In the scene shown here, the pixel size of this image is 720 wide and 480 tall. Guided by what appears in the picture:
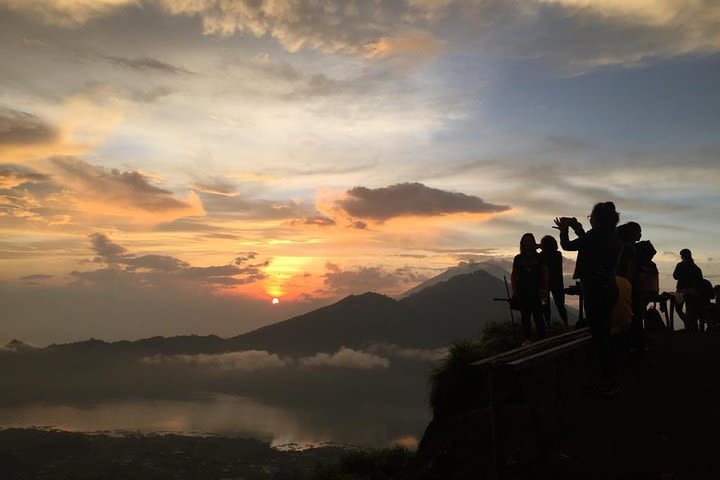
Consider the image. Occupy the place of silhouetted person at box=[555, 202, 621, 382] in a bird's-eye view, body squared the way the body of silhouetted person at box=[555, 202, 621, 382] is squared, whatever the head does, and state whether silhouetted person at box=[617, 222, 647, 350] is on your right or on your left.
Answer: on your right

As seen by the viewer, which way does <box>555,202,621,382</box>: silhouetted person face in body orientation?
to the viewer's left

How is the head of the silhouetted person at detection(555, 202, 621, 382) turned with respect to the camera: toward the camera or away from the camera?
away from the camera

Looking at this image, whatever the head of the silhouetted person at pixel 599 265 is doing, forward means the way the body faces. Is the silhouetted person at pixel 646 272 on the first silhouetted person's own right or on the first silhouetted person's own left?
on the first silhouetted person's own right

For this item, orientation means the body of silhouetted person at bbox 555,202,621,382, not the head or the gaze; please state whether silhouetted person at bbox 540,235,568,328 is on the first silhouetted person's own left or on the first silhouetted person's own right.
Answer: on the first silhouetted person's own right

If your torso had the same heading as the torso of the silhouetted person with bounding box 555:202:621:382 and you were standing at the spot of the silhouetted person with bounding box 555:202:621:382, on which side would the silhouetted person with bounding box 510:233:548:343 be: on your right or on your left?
on your right

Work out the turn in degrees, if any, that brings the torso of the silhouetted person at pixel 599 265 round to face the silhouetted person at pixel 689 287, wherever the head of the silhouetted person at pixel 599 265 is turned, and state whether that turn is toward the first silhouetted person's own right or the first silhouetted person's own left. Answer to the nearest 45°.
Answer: approximately 90° to the first silhouetted person's own right
